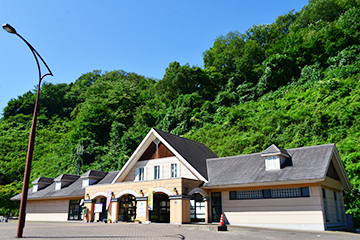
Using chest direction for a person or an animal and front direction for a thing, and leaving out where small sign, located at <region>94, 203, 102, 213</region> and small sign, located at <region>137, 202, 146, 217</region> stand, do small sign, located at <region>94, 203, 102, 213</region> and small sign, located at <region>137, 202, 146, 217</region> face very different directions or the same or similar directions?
same or similar directions

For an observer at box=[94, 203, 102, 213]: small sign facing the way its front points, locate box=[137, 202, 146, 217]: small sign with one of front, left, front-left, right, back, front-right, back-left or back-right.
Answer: front-left

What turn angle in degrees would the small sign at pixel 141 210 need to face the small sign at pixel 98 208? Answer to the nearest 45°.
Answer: approximately 135° to its right

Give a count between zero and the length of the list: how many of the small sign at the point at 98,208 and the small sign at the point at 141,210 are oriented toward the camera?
2

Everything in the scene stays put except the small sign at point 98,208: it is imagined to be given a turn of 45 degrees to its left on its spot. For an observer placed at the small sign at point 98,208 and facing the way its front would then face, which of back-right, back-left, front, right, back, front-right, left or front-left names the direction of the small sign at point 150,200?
front

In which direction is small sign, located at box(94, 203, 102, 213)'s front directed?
toward the camera
